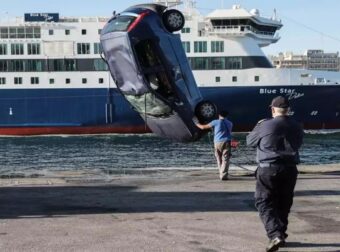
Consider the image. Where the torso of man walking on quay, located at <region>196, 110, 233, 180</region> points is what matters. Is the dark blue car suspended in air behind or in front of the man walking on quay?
in front

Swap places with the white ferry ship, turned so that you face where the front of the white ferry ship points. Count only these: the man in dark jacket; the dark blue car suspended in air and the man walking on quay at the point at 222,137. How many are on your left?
0

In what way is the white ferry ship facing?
to the viewer's right

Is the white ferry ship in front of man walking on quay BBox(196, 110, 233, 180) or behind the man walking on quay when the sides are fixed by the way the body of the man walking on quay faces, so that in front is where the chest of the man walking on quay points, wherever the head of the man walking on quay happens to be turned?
in front

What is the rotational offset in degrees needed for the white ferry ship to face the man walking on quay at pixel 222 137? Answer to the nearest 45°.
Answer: approximately 90° to its right

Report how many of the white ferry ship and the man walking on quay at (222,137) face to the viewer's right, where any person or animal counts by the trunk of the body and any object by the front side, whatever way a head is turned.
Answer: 1

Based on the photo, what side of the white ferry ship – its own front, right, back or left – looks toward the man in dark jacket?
right

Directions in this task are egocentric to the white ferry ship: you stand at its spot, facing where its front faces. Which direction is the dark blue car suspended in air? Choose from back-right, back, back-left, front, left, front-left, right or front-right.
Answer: right

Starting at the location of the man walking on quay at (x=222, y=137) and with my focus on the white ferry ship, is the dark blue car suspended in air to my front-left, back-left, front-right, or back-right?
front-left

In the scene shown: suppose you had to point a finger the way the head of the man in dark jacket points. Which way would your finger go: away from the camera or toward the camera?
away from the camera

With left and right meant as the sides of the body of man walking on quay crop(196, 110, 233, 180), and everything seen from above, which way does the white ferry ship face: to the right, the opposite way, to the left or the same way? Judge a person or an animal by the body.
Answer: to the right

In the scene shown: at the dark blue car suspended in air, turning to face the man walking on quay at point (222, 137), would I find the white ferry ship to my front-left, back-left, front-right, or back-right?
back-left

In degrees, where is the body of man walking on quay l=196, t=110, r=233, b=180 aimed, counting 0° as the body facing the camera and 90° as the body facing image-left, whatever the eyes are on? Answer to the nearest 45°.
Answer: approximately 180°
